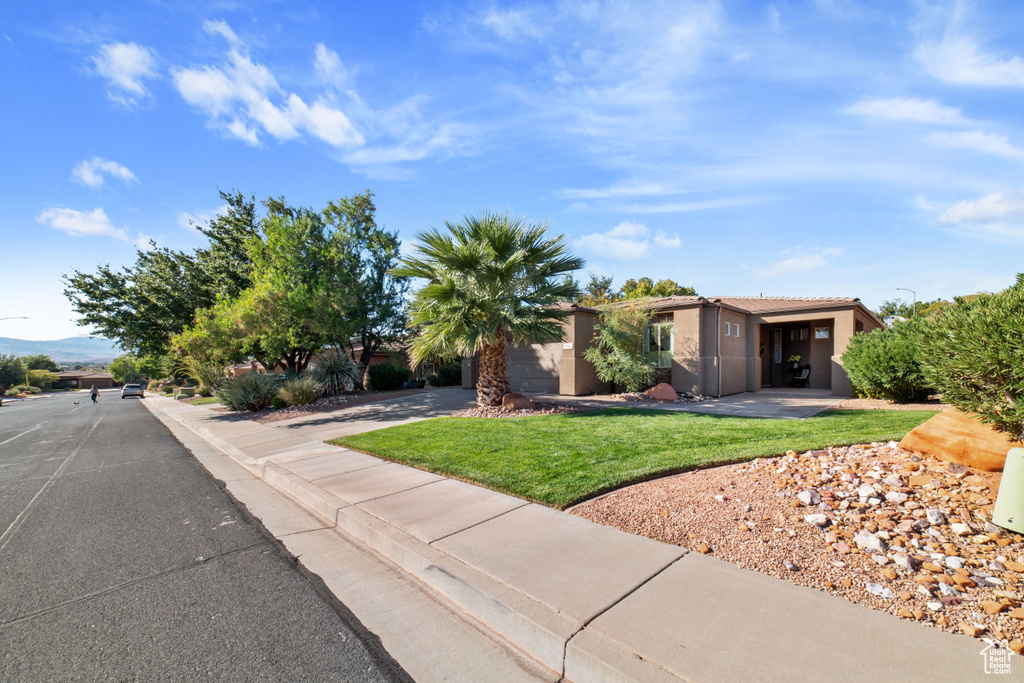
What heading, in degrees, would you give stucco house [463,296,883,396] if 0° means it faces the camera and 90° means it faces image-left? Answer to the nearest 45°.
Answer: approximately 45°

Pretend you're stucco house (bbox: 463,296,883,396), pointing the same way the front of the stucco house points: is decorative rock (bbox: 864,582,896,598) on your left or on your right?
on your left

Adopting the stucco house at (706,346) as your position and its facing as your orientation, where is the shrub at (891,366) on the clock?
The shrub is roughly at 9 o'clock from the stucco house.

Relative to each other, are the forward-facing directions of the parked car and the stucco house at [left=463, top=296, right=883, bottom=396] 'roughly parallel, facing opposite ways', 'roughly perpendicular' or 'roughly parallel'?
roughly perpendicular

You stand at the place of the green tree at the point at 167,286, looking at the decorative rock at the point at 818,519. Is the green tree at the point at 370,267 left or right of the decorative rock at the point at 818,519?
left

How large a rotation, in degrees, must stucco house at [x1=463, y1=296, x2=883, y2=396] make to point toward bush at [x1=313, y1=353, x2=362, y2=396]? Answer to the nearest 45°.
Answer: approximately 45° to its right

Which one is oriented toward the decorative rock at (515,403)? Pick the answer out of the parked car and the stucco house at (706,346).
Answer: the stucco house
